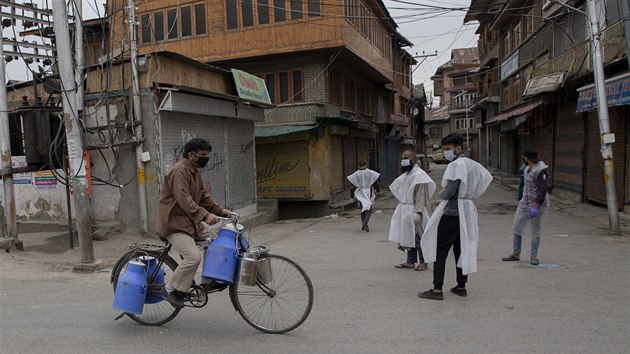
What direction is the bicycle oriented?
to the viewer's right

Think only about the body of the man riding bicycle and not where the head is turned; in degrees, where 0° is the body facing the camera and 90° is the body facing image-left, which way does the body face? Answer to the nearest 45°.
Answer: approximately 270°

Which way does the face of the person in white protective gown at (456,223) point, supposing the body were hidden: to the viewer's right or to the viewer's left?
to the viewer's left

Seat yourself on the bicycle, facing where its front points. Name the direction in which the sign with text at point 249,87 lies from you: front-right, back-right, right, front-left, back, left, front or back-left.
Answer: left

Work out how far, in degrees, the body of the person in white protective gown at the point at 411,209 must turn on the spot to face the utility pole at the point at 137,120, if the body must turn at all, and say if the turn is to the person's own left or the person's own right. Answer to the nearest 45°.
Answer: approximately 45° to the person's own right

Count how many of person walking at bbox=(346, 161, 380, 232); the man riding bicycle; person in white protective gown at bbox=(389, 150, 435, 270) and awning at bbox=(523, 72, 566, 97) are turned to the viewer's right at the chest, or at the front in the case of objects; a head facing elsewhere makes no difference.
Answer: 1

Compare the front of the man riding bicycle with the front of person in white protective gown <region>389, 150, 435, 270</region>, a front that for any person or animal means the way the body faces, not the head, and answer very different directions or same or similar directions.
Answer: very different directions
